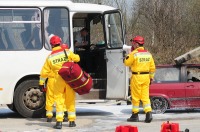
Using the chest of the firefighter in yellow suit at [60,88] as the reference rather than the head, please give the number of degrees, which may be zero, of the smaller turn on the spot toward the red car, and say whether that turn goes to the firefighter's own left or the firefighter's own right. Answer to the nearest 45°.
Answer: approximately 45° to the firefighter's own right

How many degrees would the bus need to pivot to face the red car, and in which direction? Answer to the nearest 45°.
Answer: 0° — it already faces it

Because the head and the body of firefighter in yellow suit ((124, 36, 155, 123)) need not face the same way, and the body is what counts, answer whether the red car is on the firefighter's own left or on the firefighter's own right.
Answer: on the firefighter's own right

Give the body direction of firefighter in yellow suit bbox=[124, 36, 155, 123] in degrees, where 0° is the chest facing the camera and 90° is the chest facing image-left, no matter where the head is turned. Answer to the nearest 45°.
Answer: approximately 135°
